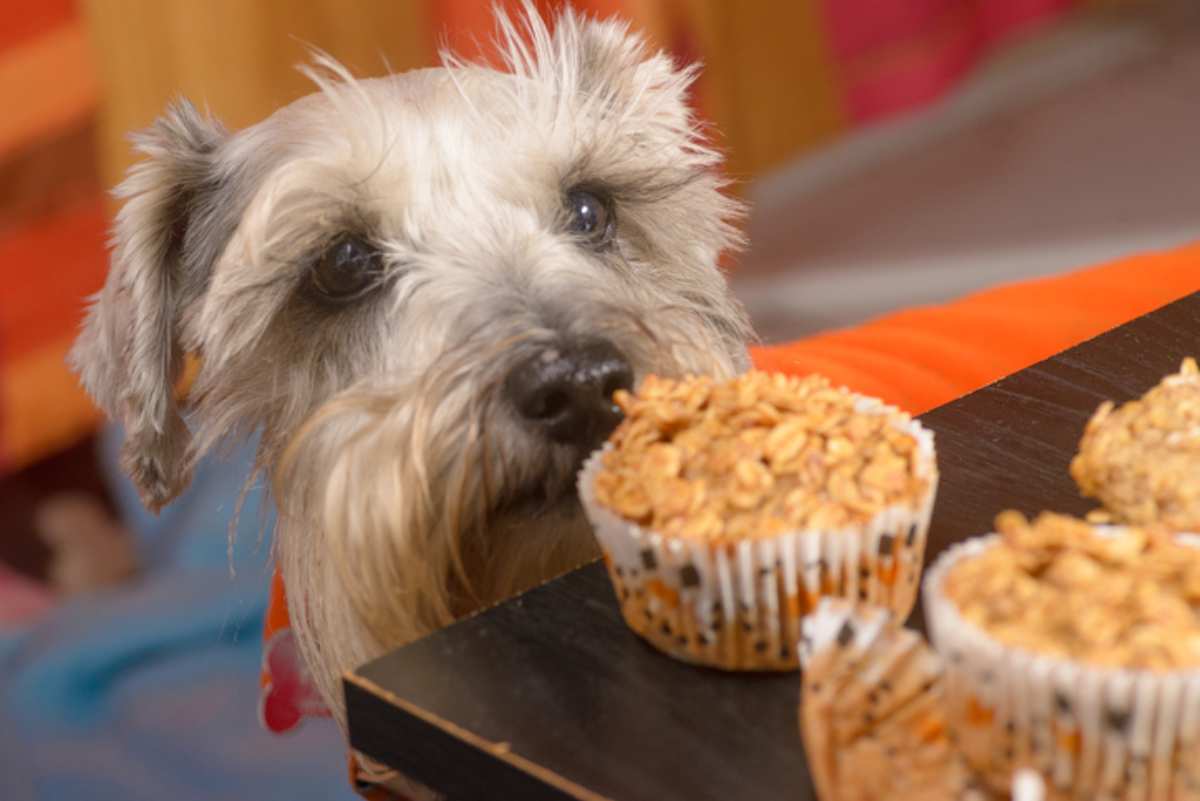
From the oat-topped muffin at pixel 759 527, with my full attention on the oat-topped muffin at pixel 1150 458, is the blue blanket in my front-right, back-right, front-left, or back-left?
back-left

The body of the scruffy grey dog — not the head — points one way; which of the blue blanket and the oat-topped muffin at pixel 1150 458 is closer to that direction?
the oat-topped muffin

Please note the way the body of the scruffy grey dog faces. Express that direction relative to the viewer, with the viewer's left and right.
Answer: facing the viewer and to the right of the viewer

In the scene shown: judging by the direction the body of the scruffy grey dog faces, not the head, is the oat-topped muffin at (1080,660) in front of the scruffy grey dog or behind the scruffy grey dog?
in front
